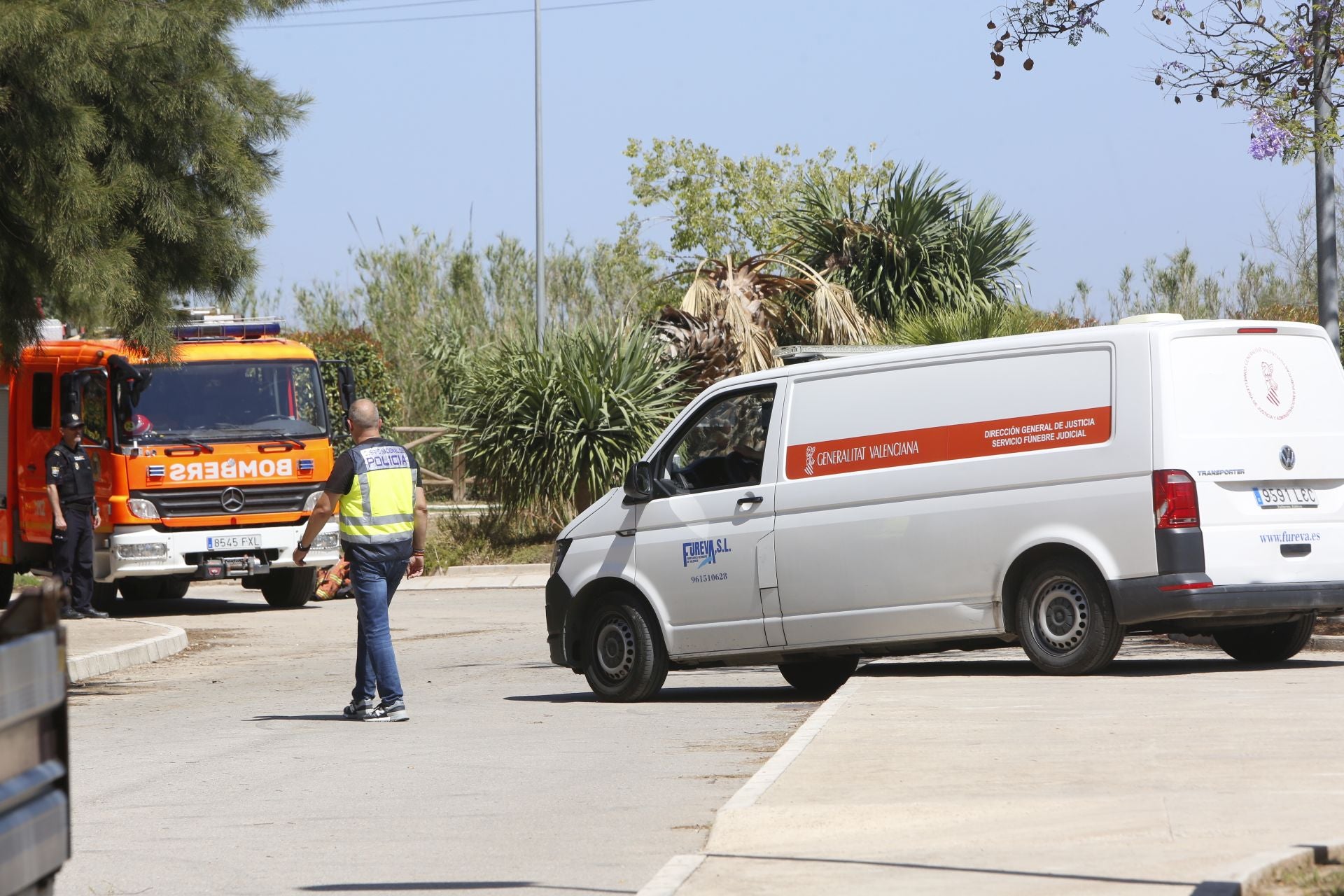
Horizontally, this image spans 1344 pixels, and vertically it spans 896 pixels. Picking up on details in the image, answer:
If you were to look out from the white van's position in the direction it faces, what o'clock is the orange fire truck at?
The orange fire truck is roughly at 12 o'clock from the white van.

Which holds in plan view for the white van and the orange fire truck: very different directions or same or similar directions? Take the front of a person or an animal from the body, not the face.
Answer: very different directions

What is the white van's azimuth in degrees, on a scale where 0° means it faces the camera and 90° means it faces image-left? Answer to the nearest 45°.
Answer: approximately 135°

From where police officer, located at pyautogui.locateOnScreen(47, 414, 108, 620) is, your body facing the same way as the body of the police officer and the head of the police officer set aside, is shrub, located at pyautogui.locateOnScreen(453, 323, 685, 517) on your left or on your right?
on your left

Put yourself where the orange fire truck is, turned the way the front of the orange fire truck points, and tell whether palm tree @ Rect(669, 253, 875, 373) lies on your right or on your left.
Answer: on your left

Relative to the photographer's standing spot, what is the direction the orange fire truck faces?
facing the viewer and to the right of the viewer

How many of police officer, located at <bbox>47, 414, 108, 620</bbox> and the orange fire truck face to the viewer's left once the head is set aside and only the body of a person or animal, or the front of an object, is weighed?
0

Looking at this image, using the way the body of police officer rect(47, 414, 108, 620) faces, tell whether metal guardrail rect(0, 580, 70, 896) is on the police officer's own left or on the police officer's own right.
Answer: on the police officer's own right

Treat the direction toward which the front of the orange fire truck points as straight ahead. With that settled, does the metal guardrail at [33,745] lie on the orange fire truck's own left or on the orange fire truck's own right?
on the orange fire truck's own right

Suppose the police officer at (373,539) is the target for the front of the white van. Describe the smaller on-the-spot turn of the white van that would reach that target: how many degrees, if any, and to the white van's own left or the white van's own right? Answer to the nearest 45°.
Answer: approximately 45° to the white van's own left

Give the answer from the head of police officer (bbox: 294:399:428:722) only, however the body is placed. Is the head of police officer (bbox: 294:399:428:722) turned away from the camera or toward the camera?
away from the camera

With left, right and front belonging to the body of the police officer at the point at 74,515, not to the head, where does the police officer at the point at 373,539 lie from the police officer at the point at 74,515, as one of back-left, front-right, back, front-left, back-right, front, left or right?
front-right

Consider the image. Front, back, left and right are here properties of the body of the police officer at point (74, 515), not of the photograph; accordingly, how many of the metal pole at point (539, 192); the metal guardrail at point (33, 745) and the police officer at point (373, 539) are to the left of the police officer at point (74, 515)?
1

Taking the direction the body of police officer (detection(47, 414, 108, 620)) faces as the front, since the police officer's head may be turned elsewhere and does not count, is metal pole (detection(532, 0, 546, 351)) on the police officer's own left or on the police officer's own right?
on the police officer's own left

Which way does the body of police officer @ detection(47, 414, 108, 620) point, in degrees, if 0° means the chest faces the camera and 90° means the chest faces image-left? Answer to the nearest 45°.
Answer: approximately 315°
